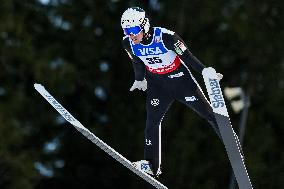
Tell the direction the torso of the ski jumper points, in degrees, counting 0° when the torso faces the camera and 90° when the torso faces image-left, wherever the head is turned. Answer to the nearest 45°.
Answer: approximately 45°

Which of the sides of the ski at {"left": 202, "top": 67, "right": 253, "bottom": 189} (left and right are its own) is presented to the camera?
front
